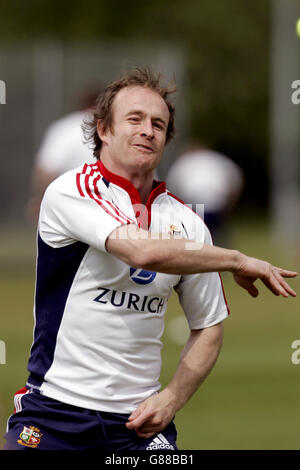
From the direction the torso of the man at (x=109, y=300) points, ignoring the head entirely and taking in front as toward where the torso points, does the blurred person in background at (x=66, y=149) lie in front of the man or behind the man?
behind

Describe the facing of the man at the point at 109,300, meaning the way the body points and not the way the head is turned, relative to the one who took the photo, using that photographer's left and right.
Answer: facing the viewer and to the right of the viewer

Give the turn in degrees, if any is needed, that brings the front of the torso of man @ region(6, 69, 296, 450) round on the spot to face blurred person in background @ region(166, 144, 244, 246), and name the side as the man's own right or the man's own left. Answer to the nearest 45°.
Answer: approximately 135° to the man's own left
